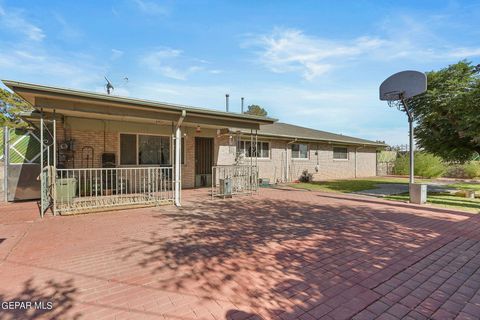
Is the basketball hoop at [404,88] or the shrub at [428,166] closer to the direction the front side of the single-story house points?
the basketball hoop

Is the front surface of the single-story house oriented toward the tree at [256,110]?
no

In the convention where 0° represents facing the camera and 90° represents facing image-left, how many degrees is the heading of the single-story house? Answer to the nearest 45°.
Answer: approximately 315°

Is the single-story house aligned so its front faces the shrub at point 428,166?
no

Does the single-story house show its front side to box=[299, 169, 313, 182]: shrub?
no

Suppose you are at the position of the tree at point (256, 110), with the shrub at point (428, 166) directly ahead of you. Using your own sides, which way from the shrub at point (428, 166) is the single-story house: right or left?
right

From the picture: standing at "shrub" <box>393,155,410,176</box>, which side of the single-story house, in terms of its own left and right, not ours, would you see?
left

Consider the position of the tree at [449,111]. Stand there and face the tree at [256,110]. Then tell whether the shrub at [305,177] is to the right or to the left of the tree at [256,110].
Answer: left

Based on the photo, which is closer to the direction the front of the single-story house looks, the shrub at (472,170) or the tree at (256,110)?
the shrub

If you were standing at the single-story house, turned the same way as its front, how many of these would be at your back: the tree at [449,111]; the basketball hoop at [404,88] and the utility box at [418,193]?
0

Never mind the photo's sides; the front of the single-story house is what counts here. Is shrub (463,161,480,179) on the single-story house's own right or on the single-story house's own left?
on the single-story house's own left
